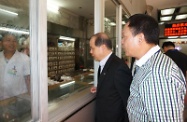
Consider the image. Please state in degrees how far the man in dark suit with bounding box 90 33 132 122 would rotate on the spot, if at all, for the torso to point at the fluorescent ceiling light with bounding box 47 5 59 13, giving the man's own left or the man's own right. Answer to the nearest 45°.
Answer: approximately 45° to the man's own right

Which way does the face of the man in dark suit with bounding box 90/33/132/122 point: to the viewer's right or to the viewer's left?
to the viewer's left

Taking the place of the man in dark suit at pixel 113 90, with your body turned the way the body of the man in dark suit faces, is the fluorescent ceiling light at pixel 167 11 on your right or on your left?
on your right

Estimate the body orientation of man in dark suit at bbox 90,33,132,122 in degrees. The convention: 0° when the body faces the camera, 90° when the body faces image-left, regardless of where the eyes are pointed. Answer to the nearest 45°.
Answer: approximately 90°
